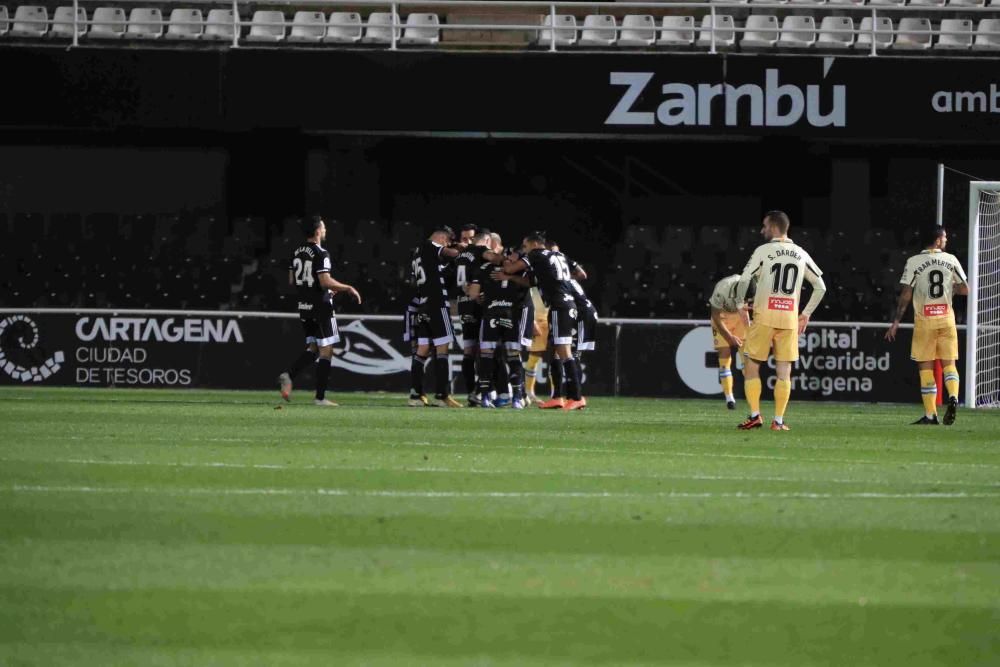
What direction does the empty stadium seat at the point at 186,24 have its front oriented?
toward the camera

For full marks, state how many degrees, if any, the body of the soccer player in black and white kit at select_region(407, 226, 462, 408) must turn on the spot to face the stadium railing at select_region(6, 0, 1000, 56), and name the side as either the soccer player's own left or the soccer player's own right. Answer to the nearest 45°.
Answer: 0° — they already face it

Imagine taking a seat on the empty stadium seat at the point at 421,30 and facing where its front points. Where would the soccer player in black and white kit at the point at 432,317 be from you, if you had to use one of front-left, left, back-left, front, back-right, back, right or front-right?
front

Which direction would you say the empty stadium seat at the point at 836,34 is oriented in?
toward the camera

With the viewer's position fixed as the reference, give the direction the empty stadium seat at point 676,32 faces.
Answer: facing the viewer

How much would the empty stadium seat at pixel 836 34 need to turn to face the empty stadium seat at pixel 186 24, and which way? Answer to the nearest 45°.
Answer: approximately 90° to its right

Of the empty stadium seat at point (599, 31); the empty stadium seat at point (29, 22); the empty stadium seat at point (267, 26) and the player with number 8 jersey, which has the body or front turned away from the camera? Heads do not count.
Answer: the player with number 8 jersey

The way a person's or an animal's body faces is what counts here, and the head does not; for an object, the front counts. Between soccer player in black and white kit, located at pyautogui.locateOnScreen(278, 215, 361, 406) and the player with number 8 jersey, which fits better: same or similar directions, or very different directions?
same or similar directions

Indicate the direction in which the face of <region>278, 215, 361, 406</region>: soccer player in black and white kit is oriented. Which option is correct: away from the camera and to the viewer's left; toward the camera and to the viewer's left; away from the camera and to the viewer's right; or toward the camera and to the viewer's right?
away from the camera and to the viewer's right

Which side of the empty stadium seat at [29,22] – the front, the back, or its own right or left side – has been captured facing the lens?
front

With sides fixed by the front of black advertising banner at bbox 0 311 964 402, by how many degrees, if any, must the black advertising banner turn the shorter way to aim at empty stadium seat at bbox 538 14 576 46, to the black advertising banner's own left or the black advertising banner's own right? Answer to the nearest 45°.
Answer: approximately 135° to the black advertising banner's own left

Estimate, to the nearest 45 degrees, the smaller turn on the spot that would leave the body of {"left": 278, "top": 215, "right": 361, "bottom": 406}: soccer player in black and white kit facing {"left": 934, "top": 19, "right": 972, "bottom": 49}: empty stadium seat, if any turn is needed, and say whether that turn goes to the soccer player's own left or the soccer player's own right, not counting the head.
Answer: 0° — they already face it
